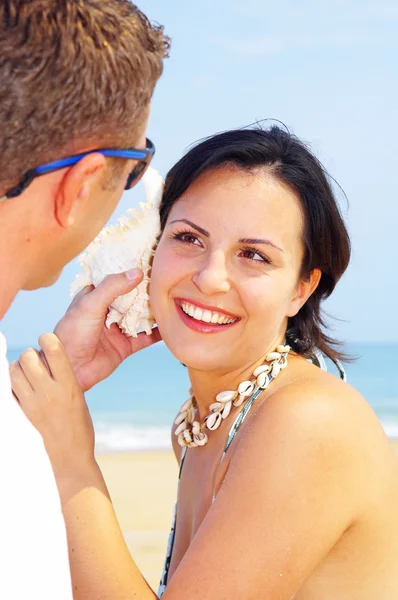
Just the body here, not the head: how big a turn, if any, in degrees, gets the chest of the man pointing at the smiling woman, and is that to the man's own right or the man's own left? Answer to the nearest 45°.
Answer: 0° — they already face them

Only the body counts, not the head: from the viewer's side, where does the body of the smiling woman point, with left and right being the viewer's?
facing the viewer and to the left of the viewer

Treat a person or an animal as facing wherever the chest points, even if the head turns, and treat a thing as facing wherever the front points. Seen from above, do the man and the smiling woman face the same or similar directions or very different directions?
very different directions

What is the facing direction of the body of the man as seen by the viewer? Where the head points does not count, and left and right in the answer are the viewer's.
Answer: facing away from the viewer and to the right of the viewer

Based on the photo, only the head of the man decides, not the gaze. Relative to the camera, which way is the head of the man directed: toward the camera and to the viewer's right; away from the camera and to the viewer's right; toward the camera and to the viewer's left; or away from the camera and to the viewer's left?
away from the camera and to the viewer's right

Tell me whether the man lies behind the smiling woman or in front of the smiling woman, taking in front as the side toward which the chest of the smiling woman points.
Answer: in front

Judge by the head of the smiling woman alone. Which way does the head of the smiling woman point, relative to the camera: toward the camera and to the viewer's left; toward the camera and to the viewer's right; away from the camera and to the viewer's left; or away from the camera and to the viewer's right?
toward the camera and to the viewer's left
